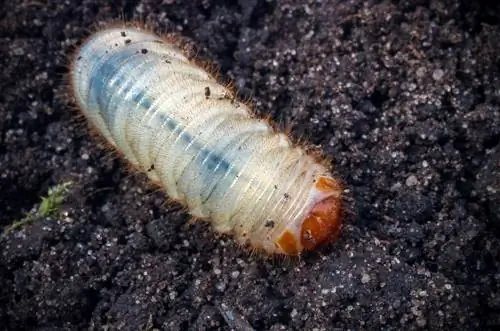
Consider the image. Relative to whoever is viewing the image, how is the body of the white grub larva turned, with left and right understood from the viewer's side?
facing the viewer and to the right of the viewer

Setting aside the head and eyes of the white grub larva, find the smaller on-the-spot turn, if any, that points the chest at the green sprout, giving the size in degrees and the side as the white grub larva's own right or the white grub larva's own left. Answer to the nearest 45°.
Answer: approximately 135° to the white grub larva's own right
